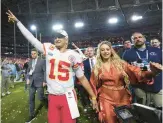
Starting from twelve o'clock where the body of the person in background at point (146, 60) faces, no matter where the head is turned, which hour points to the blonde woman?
The blonde woman is roughly at 1 o'clock from the person in background.

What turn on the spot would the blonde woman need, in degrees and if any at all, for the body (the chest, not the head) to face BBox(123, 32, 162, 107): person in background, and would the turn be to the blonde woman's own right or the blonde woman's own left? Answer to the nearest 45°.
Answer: approximately 135° to the blonde woman's own left

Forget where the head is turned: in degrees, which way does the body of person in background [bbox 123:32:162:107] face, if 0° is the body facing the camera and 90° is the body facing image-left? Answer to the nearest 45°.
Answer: approximately 0°

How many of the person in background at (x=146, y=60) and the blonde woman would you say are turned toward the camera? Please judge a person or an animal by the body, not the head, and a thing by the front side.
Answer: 2

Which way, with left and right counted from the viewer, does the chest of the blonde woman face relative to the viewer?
facing the viewer
